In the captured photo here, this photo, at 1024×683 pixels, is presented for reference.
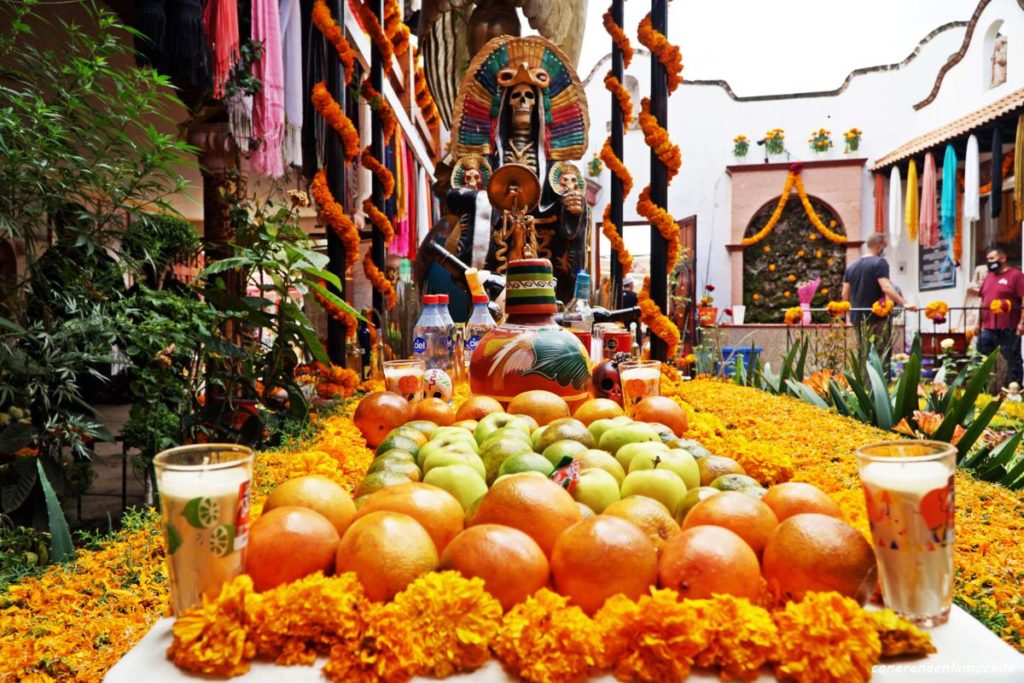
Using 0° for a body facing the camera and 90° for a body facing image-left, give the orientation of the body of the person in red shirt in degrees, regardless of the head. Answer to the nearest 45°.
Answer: approximately 45°

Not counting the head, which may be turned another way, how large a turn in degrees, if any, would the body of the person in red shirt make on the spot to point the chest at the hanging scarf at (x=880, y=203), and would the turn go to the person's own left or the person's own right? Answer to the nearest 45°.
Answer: approximately 135° to the person's own right

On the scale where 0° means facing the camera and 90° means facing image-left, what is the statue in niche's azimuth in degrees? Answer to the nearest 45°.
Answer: approximately 45°
